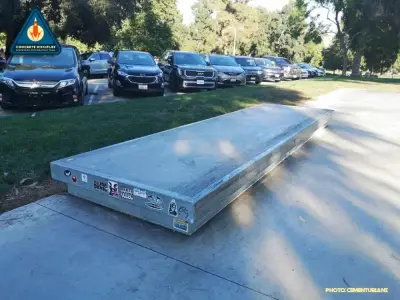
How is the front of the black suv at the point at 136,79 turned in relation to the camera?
facing the viewer

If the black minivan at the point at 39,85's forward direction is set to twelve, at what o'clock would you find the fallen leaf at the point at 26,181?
The fallen leaf is roughly at 12 o'clock from the black minivan.

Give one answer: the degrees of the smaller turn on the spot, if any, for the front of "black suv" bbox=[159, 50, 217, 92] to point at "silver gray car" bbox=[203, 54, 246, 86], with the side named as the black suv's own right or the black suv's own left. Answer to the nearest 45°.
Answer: approximately 90° to the black suv's own left

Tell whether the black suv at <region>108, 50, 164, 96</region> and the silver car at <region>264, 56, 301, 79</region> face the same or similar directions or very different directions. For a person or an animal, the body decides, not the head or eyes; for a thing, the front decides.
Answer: same or similar directions

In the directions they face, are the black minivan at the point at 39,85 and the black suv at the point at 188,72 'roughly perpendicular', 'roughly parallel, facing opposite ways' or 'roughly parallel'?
roughly parallel

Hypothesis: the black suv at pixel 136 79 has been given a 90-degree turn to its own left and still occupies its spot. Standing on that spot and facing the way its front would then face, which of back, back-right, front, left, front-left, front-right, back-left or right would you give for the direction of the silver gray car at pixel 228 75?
front-left

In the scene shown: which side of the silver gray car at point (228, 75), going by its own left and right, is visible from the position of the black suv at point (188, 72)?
right

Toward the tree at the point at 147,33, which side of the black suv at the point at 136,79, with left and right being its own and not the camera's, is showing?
back

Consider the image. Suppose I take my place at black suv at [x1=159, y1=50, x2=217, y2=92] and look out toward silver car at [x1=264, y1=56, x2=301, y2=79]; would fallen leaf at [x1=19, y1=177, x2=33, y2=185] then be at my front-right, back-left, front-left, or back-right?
back-right

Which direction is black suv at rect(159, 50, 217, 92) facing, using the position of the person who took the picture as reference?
facing the viewer and to the right of the viewer

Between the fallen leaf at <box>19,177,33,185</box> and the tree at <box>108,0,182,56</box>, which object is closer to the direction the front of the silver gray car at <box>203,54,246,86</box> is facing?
the fallen leaf

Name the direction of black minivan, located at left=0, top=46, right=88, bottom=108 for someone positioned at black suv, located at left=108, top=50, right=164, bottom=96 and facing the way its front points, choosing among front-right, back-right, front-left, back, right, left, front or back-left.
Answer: front-right

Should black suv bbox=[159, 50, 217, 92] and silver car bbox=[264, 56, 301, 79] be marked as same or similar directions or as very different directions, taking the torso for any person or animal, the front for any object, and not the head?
same or similar directions

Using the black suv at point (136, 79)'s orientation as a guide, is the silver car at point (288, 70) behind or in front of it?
behind

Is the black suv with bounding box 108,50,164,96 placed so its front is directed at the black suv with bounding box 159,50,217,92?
no

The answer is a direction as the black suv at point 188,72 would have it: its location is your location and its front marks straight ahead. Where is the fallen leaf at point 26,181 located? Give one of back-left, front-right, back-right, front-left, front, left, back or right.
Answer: front-right

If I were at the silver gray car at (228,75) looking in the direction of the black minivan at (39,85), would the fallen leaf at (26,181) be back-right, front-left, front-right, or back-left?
front-left

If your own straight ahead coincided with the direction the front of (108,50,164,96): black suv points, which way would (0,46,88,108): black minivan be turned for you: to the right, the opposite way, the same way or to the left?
the same way

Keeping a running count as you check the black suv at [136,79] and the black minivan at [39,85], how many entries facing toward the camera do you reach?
2
